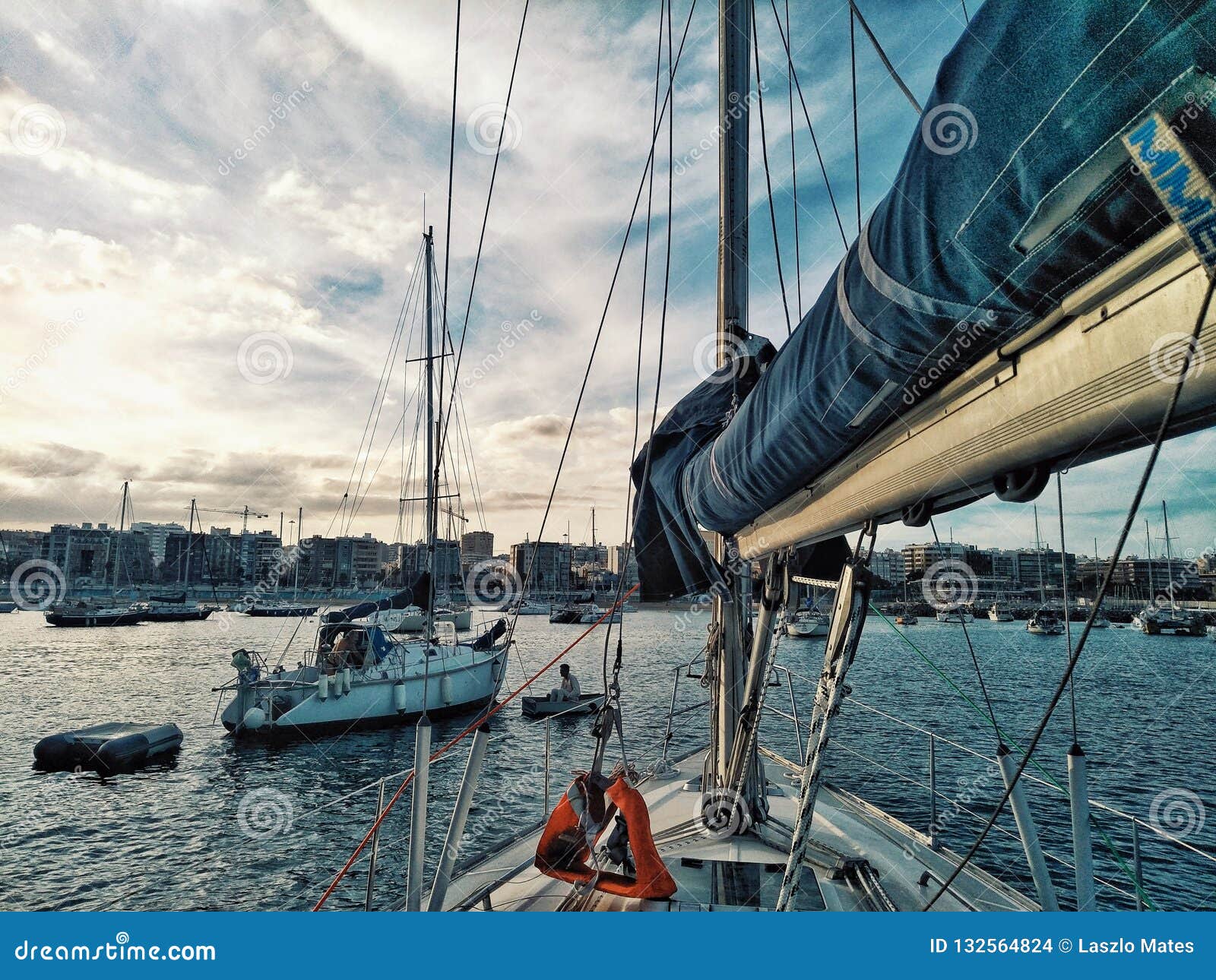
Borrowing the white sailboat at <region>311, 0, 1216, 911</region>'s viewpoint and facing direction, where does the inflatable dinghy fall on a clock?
The inflatable dinghy is roughly at 10 o'clock from the white sailboat.

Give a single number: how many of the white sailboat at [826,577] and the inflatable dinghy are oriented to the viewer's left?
0

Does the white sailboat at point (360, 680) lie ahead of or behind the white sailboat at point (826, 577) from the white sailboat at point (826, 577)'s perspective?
ahead

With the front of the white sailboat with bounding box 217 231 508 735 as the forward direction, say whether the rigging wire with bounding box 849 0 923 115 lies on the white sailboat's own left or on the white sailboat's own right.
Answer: on the white sailboat's own right

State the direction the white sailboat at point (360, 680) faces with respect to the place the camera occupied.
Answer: facing away from the viewer and to the right of the viewer

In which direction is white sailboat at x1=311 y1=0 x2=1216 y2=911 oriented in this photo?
away from the camera
